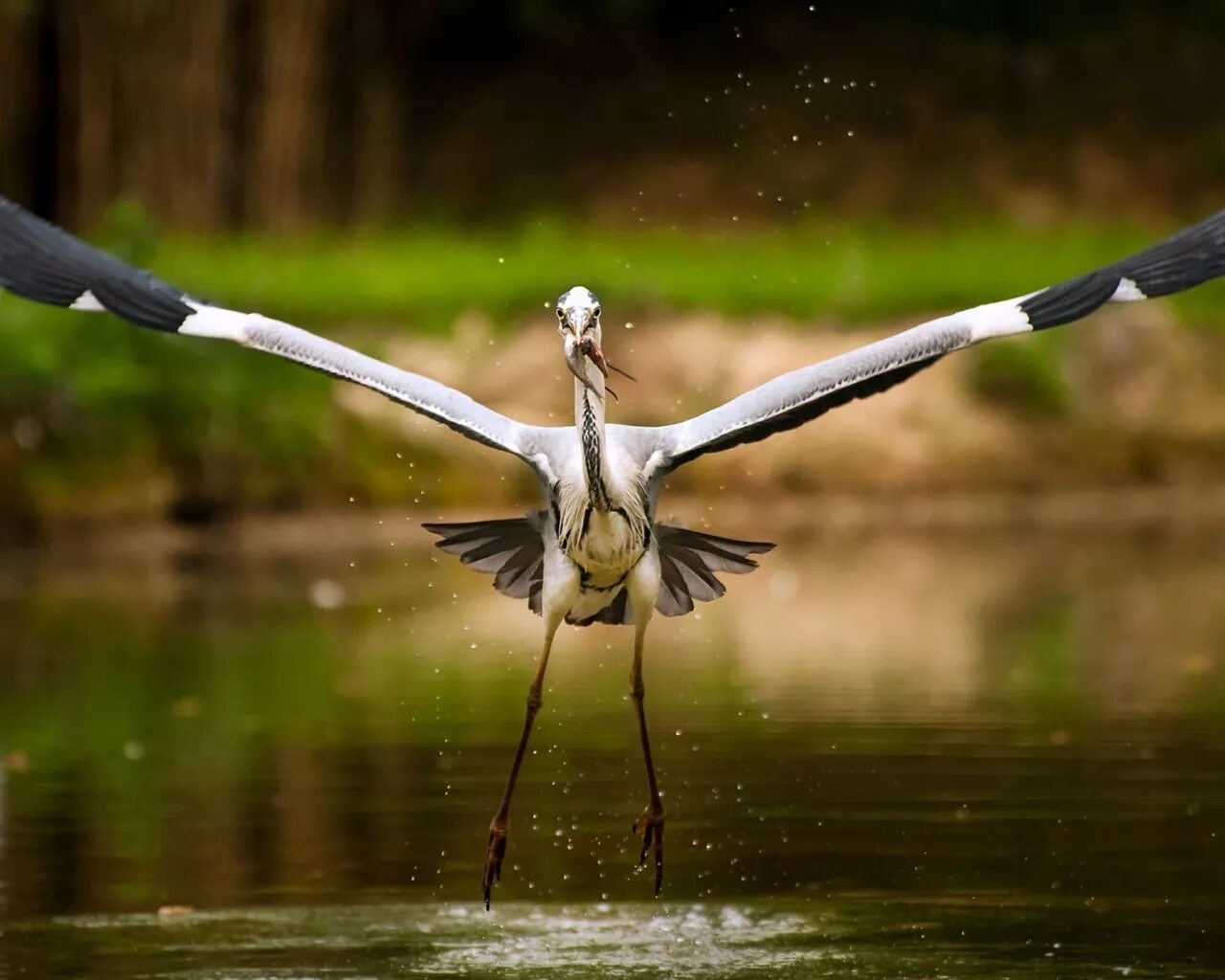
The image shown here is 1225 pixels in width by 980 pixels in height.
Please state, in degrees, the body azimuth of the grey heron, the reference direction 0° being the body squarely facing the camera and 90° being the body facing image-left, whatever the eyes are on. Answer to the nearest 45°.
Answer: approximately 0°
